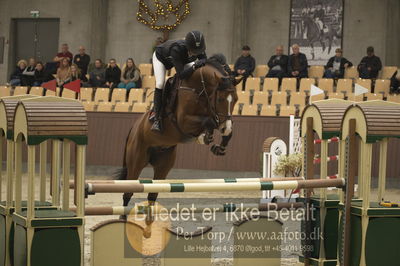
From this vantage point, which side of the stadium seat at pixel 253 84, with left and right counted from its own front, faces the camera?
front

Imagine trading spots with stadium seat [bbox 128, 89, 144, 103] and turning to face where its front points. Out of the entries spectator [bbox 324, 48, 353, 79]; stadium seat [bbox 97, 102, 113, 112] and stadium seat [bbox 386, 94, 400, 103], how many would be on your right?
1

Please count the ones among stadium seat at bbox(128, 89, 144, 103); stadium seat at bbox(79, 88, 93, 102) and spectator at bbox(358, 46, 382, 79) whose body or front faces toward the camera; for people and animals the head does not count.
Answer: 3

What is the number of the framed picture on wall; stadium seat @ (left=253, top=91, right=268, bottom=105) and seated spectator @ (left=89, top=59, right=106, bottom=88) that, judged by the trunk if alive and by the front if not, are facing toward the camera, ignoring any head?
3

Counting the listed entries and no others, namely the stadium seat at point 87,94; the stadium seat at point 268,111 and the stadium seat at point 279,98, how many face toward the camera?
3

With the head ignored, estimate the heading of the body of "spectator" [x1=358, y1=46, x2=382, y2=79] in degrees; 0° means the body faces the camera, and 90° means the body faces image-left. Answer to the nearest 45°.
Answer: approximately 0°

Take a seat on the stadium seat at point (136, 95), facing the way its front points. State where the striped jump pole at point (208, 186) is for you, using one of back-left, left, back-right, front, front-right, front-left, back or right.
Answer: front

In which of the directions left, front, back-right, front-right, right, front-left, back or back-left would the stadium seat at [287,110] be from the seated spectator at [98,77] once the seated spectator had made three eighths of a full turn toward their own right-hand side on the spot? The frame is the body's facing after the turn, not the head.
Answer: back

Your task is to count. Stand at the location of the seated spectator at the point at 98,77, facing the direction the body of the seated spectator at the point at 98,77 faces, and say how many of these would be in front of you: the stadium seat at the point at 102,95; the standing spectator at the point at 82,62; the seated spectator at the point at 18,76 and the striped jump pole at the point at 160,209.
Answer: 2

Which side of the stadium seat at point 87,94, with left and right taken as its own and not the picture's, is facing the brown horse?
front

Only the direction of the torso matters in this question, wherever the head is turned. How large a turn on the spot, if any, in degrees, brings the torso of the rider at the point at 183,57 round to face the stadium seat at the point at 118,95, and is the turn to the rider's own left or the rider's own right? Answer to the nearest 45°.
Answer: approximately 135° to the rider's own left

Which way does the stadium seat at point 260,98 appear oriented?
toward the camera

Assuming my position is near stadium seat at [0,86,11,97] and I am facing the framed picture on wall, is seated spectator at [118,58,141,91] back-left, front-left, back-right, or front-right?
front-right

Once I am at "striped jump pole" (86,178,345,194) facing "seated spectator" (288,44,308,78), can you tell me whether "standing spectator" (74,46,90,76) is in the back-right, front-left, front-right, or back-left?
front-left

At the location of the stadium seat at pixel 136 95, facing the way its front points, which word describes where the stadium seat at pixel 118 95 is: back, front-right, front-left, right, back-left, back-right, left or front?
back-right
